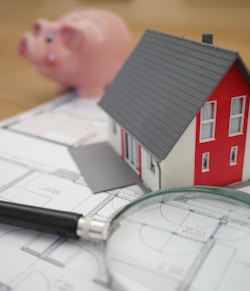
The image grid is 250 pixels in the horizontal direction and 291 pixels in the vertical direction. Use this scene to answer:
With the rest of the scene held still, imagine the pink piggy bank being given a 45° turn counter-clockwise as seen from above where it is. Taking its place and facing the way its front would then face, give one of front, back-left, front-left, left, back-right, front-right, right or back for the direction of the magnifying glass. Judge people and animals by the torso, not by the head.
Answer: front

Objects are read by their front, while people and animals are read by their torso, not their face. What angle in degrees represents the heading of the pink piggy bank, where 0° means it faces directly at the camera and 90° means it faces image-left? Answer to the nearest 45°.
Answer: approximately 45°
